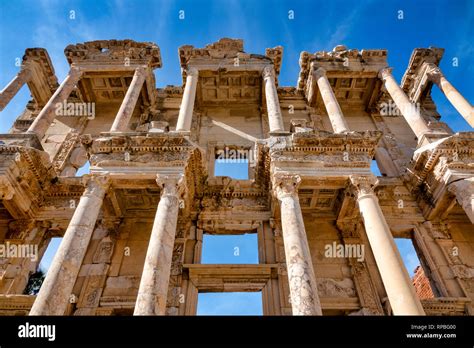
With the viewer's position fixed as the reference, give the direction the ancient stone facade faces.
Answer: facing the viewer
